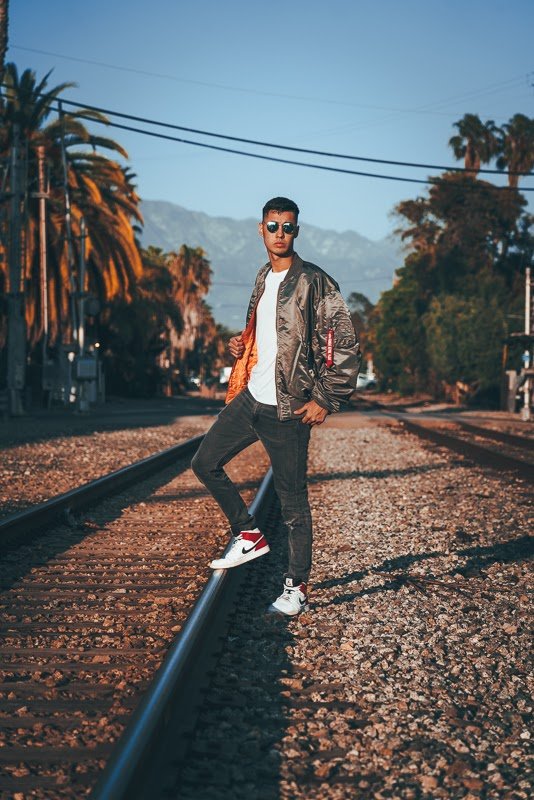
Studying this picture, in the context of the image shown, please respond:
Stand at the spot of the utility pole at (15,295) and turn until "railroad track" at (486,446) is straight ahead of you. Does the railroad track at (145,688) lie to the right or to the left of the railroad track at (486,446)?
right

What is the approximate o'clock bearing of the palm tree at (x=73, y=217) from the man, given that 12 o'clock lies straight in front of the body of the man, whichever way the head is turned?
The palm tree is roughly at 4 o'clock from the man.

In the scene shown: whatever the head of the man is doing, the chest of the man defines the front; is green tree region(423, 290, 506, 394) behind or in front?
behind

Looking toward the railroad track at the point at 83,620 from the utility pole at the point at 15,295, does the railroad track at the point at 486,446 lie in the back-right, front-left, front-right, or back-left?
front-left

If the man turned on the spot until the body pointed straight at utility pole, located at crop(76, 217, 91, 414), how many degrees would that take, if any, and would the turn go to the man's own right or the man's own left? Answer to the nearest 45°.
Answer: approximately 135° to the man's own right

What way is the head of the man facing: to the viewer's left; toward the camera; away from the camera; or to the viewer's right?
toward the camera

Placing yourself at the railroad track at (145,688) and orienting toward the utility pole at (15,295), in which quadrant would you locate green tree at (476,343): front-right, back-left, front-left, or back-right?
front-right
